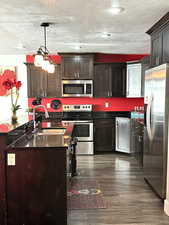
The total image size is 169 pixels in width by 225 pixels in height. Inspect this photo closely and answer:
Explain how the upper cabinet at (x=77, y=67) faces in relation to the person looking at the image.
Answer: facing the viewer

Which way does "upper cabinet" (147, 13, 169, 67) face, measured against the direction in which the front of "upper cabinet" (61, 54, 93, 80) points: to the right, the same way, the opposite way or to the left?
to the right

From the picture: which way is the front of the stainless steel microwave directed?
toward the camera

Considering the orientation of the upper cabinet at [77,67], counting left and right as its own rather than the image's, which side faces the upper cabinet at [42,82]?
right

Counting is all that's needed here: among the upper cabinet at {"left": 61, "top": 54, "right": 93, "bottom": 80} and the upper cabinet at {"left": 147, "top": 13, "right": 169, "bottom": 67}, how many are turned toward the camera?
1

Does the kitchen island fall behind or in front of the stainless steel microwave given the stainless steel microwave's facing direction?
in front

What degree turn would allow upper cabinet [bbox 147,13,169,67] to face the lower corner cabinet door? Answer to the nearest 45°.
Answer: approximately 90° to its right

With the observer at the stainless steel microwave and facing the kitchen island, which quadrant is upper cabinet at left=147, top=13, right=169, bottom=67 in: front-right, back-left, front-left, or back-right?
front-left

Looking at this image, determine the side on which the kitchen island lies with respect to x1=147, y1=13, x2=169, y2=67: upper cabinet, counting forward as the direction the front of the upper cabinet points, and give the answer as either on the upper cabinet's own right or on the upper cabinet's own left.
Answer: on the upper cabinet's own left

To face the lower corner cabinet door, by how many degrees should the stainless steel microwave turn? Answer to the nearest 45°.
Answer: approximately 90° to its left

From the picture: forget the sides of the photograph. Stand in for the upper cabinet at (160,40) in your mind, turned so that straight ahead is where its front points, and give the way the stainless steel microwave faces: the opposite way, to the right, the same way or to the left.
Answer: to the left

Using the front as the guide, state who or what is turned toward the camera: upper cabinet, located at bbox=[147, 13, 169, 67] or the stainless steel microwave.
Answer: the stainless steel microwave

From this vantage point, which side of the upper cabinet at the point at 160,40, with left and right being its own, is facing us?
left
